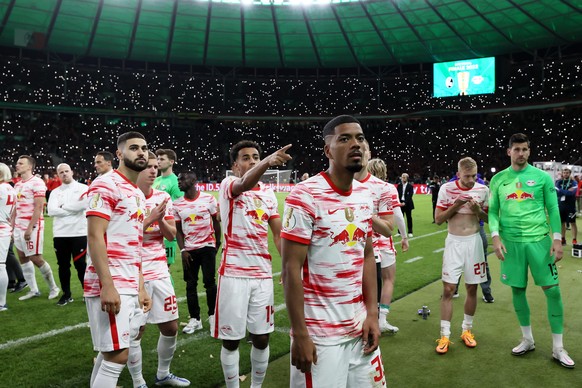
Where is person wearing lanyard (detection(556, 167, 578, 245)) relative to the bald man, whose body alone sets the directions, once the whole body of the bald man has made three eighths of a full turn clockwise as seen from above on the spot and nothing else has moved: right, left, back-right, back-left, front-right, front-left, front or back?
back-right

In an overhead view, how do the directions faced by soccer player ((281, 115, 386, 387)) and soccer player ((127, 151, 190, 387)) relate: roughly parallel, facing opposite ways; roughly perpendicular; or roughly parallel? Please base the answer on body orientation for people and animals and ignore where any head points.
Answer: roughly parallel

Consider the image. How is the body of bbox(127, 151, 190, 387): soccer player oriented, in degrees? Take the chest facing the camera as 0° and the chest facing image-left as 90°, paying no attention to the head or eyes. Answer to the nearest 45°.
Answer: approximately 315°

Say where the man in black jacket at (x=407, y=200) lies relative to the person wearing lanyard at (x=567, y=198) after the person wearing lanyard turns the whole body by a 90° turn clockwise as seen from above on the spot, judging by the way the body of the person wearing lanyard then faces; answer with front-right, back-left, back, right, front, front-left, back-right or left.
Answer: front

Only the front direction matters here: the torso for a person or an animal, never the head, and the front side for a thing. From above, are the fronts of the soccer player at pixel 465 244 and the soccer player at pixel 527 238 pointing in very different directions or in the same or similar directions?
same or similar directions

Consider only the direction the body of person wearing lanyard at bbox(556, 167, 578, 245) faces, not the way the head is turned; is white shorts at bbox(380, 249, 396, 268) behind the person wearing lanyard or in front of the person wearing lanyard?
in front

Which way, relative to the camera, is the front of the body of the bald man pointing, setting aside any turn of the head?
toward the camera

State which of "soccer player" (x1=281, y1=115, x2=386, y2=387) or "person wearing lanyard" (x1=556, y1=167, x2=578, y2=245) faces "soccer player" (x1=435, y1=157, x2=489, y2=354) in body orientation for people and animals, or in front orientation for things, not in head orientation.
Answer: "person wearing lanyard" (x1=556, y1=167, x2=578, y2=245)

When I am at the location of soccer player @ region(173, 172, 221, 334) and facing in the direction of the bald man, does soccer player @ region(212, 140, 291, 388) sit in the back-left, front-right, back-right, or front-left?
back-left

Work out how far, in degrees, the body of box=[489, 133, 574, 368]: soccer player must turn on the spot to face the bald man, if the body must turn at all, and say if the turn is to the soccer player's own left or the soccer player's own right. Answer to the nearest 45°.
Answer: approximately 90° to the soccer player's own right

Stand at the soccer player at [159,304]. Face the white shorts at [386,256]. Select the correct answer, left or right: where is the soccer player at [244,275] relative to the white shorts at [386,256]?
right

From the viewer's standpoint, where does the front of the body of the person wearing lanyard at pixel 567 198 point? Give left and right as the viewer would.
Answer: facing the viewer

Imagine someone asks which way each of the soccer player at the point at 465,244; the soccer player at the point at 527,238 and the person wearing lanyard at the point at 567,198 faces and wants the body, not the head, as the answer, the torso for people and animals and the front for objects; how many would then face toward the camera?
3

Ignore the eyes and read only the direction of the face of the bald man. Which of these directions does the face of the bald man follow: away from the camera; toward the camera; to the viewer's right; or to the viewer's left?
toward the camera

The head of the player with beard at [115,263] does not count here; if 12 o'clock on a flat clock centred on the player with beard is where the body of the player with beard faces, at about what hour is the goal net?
The goal net is roughly at 8 o'clock from the player with beard.

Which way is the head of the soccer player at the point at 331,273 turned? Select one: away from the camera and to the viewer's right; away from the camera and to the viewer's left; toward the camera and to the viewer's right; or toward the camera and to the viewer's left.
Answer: toward the camera and to the viewer's right
